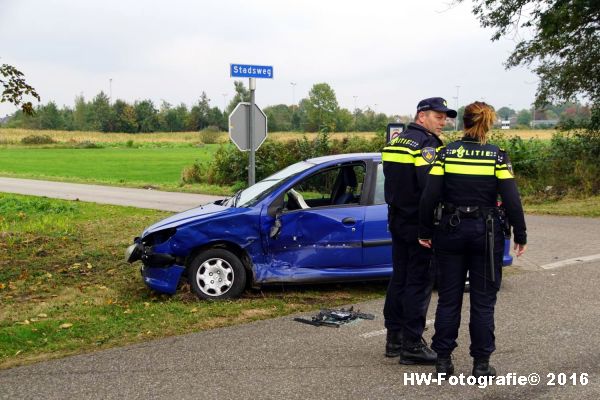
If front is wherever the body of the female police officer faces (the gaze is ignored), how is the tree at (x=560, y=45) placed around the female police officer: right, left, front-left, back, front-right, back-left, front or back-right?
front

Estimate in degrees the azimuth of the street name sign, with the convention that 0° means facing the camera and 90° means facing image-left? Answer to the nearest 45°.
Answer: approximately 0°

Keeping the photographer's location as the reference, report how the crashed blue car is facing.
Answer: facing to the left of the viewer

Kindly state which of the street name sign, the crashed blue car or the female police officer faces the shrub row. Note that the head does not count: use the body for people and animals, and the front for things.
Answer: the female police officer

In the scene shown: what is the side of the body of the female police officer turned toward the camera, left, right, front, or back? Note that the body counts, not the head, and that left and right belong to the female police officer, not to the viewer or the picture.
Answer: back

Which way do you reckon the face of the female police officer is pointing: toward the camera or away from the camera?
away from the camera

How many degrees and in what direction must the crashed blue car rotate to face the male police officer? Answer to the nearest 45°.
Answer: approximately 135° to its left

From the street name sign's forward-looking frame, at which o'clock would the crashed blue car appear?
The crashed blue car is roughly at 12 o'clock from the street name sign.

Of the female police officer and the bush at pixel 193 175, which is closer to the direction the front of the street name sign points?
the female police officer

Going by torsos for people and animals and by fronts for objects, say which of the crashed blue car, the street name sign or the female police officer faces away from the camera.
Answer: the female police officer

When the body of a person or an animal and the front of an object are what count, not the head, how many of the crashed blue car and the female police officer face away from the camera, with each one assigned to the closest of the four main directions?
1

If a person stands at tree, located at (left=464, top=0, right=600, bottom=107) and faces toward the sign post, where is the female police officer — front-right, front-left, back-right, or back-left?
front-left
